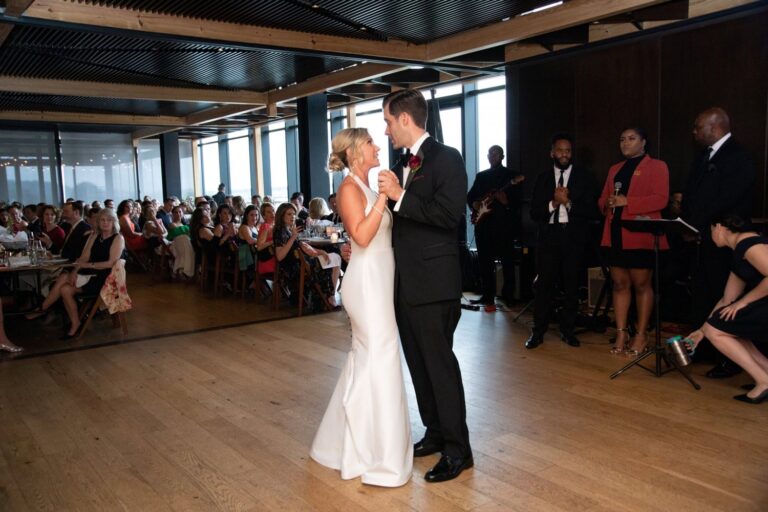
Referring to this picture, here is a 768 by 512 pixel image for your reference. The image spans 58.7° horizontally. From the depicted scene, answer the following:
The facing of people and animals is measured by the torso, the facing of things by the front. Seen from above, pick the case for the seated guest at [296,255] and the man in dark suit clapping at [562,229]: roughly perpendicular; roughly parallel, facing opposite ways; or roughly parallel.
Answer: roughly perpendicular

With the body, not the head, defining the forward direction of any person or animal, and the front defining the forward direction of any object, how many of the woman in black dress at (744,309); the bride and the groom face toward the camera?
0

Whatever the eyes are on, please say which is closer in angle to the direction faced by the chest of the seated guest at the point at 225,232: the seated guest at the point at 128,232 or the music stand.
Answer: the music stand

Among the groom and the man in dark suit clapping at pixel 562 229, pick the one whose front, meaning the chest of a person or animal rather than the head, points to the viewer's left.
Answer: the groom

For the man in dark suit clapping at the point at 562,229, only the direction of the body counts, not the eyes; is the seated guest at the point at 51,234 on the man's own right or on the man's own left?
on the man's own right

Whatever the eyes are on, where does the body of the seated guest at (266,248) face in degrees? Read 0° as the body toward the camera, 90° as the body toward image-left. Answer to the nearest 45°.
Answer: approximately 315°

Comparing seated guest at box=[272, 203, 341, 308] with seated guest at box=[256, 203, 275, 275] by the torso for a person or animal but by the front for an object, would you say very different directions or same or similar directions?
same or similar directions

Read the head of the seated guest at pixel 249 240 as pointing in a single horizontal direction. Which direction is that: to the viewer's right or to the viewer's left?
to the viewer's right

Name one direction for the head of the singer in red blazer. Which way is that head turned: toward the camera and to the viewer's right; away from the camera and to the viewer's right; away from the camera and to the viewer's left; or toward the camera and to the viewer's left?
toward the camera and to the viewer's left

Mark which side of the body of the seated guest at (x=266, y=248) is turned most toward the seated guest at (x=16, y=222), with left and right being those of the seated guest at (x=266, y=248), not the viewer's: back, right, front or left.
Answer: back

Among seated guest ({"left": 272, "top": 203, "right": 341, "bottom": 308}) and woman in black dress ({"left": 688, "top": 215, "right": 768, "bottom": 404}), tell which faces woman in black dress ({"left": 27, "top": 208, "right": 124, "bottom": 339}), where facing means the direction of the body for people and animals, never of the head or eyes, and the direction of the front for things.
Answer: woman in black dress ({"left": 688, "top": 215, "right": 768, "bottom": 404})

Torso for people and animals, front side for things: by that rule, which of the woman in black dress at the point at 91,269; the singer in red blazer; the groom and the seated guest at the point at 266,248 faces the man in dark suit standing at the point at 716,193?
the seated guest

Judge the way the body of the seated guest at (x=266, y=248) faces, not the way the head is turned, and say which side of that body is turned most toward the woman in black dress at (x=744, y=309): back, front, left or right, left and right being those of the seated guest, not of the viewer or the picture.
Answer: front

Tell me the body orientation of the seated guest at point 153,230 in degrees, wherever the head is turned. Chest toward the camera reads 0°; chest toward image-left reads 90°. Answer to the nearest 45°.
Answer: approximately 315°

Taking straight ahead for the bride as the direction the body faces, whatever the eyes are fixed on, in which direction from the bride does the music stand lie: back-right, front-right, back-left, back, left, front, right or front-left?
front-left

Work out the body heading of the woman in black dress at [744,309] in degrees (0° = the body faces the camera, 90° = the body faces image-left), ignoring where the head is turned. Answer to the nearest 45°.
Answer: approximately 90°

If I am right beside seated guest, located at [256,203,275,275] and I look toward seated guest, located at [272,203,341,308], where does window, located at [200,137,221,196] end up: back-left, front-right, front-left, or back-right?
back-left

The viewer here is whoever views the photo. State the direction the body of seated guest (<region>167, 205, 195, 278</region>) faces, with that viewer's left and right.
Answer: facing the viewer

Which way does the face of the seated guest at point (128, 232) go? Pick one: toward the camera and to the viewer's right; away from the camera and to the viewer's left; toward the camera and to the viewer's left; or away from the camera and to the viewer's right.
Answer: toward the camera and to the viewer's right

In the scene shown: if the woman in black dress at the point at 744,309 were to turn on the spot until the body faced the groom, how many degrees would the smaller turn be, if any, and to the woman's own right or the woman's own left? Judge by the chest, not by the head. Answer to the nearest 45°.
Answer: approximately 45° to the woman's own left
